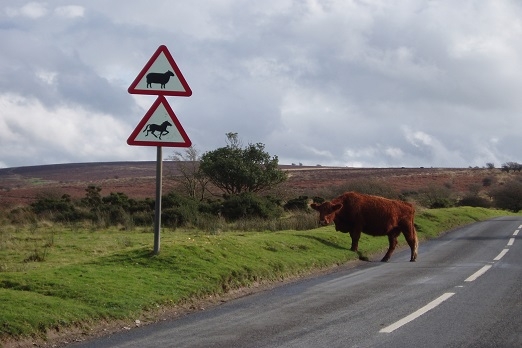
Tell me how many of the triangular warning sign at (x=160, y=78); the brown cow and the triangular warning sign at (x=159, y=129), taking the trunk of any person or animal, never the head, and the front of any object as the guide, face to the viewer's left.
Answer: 1

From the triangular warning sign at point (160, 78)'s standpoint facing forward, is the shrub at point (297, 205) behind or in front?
behind

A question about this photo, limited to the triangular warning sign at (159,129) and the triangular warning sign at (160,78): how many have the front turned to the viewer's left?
0

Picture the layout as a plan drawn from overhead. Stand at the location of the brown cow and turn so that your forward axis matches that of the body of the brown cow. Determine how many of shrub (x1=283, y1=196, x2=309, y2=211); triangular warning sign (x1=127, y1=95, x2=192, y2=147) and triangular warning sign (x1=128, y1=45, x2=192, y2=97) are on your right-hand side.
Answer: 1

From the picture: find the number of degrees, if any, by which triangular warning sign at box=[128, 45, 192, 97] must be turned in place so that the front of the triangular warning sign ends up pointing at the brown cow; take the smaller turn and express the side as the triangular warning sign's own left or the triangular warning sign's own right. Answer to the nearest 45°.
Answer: approximately 135° to the triangular warning sign's own left

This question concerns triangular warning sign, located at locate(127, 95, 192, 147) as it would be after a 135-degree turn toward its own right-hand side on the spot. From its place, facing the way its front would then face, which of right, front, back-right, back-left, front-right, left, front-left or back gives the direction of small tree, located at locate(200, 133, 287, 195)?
front-right

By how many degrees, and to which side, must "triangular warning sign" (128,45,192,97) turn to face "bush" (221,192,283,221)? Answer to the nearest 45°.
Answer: approximately 180°

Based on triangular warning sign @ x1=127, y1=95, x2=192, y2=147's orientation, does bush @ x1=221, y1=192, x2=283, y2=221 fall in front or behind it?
behind

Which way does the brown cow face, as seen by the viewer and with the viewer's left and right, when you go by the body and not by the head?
facing to the left of the viewer

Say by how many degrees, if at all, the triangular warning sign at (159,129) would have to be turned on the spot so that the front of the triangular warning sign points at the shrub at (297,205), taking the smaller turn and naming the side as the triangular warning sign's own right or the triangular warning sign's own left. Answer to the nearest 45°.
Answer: approximately 180°
